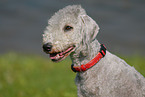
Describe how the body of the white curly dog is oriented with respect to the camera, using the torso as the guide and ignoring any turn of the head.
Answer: to the viewer's left
